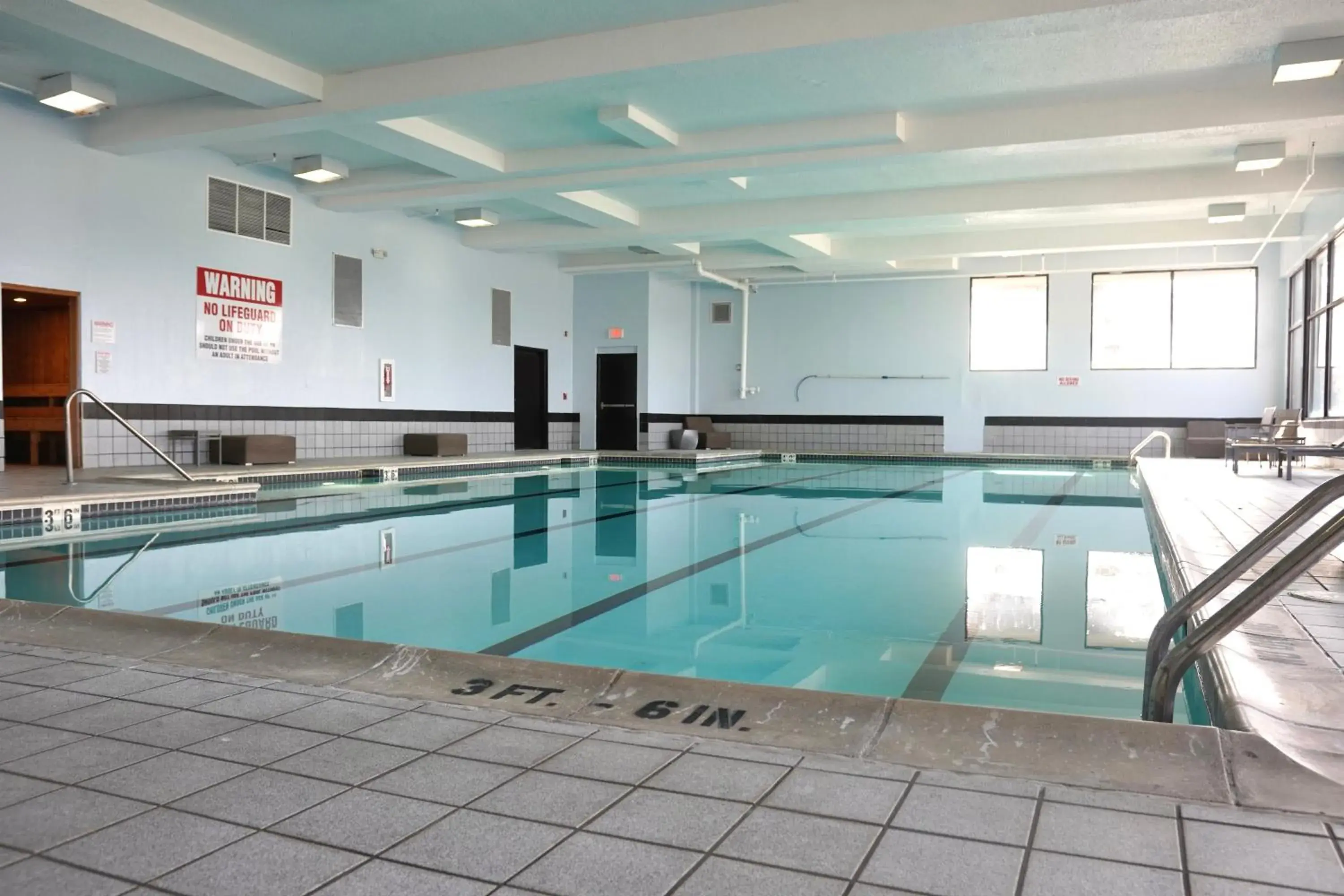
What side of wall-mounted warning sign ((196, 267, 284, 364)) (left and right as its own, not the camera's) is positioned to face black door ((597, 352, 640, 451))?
left

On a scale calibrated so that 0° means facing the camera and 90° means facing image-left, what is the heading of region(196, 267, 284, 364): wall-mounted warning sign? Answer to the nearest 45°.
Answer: approximately 315°

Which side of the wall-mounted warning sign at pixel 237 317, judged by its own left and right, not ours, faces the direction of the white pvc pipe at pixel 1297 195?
front

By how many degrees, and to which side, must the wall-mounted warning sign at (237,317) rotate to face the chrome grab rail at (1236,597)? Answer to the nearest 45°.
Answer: approximately 45° to its right

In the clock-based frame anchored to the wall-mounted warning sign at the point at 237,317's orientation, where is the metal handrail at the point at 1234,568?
The metal handrail is roughly at 1 o'clock from the wall-mounted warning sign.

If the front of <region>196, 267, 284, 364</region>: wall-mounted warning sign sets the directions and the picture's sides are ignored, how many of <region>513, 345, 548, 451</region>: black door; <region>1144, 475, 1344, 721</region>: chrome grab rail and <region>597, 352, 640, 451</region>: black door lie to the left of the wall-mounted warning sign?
2

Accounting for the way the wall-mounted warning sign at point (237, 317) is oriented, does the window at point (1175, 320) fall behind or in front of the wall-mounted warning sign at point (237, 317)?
in front

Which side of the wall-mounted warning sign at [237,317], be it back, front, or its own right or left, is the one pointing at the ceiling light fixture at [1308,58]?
front

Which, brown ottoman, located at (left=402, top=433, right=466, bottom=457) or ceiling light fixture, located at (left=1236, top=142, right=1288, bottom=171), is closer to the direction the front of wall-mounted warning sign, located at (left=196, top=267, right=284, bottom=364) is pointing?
the ceiling light fixture

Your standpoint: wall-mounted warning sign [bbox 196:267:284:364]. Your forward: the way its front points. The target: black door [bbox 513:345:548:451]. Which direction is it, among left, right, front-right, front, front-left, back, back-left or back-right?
left

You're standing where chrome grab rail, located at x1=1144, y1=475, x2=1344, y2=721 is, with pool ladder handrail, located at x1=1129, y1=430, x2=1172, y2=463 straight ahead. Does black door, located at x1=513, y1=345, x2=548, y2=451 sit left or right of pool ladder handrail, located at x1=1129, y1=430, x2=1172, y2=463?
left
